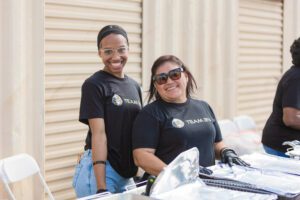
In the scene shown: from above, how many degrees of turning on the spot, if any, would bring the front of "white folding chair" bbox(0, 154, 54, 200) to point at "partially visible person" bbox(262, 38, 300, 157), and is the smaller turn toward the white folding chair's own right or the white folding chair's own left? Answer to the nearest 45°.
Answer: approximately 45° to the white folding chair's own left

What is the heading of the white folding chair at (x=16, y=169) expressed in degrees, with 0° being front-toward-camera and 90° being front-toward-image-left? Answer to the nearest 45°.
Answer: approximately 315°

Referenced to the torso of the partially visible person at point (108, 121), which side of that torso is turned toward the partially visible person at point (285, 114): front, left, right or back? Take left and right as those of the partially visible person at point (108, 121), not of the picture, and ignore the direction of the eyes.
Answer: left

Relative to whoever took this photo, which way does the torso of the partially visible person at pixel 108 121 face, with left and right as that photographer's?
facing the viewer and to the right of the viewer

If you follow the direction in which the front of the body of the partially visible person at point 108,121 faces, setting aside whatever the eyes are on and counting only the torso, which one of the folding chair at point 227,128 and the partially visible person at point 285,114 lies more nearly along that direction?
the partially visible person

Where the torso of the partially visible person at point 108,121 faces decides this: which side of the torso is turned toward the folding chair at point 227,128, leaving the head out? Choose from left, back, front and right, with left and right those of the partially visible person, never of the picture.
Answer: left
